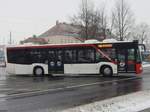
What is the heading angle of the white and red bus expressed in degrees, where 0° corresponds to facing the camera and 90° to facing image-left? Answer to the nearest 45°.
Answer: approximately 270°

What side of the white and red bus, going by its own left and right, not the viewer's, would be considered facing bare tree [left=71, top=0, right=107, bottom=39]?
left
